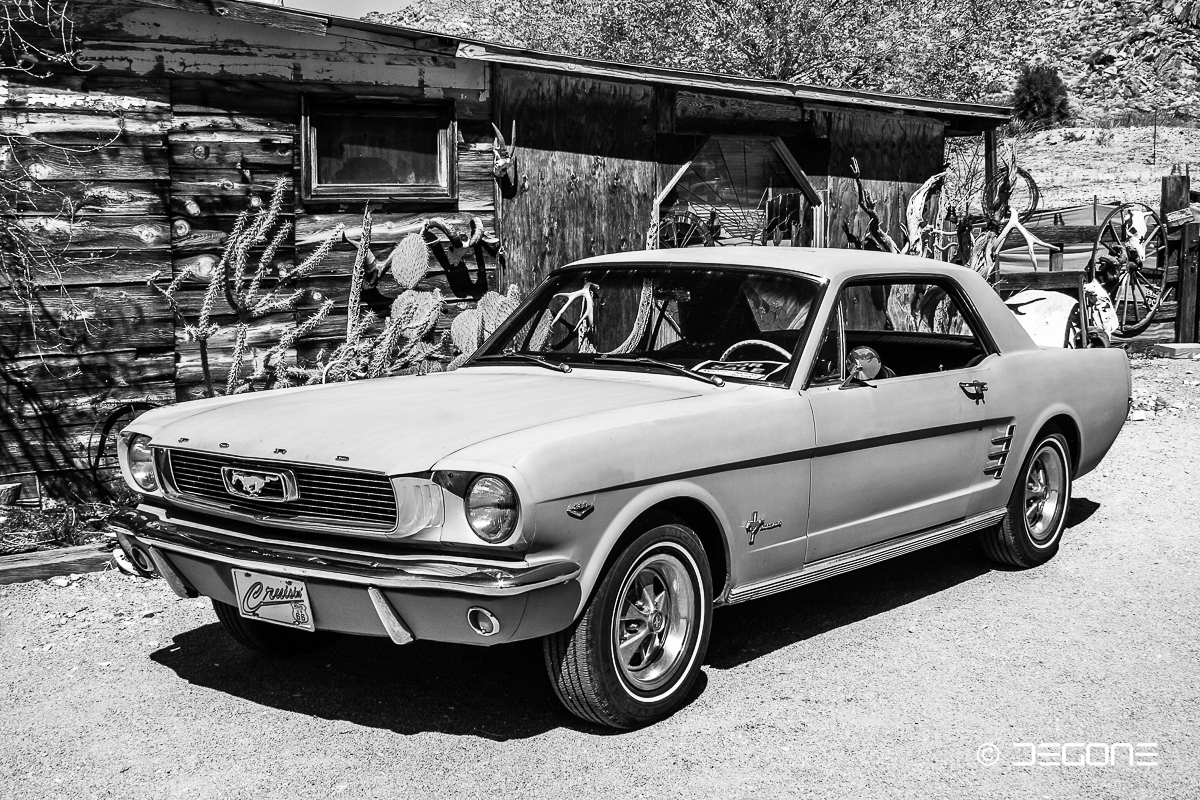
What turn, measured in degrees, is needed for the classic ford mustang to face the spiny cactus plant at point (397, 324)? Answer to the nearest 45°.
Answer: approximately 135° to its right

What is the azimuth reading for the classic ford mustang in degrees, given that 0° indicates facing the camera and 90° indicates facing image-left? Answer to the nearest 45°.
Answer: approximately 45°

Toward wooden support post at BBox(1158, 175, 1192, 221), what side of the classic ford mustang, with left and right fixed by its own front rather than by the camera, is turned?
back

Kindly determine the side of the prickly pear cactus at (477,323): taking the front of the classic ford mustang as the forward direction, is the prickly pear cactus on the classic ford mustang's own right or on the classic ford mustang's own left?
on the classic ford mustang's own right

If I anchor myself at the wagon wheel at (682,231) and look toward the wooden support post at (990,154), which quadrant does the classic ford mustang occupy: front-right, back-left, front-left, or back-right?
back-right

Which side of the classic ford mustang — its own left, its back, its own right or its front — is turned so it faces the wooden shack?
right

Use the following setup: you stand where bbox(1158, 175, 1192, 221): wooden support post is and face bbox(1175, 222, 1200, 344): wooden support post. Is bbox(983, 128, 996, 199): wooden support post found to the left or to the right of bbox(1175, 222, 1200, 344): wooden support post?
right

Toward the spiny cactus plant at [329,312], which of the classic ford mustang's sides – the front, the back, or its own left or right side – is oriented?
right
